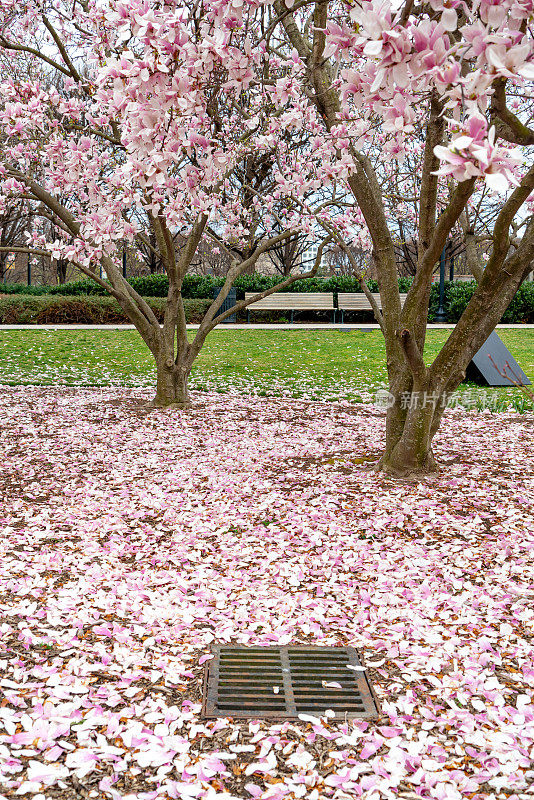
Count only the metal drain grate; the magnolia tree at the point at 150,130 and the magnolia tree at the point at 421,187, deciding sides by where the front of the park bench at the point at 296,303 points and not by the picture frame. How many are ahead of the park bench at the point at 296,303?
3

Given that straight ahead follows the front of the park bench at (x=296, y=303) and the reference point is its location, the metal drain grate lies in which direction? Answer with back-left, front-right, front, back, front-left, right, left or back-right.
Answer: front

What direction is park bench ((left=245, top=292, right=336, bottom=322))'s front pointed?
toward the camera

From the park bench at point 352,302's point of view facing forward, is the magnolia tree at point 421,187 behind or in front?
in front

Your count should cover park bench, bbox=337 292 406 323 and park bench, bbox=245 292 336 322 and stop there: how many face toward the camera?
2

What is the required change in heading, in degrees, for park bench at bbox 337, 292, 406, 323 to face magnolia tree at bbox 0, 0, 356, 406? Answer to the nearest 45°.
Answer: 0° — it already faces it

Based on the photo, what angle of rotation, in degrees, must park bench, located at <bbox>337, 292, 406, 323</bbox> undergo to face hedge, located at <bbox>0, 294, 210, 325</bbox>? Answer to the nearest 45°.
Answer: approximately 90° to its right

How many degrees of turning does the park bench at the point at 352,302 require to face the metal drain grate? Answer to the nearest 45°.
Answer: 0° — it already faces it

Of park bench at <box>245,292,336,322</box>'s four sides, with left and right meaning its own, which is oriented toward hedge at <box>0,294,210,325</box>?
right

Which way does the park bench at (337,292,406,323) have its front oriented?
toward the camera

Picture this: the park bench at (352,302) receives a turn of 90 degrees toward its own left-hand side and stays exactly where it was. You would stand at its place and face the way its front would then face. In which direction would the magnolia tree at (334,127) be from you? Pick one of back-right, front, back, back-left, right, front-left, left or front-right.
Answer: right

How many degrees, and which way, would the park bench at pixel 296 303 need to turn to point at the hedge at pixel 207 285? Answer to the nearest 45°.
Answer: approximately 135° to its right

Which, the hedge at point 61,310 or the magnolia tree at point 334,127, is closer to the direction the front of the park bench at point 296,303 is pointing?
the magnolia tree

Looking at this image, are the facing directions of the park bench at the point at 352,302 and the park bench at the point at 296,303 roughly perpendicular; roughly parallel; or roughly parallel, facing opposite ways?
roughly parallel
